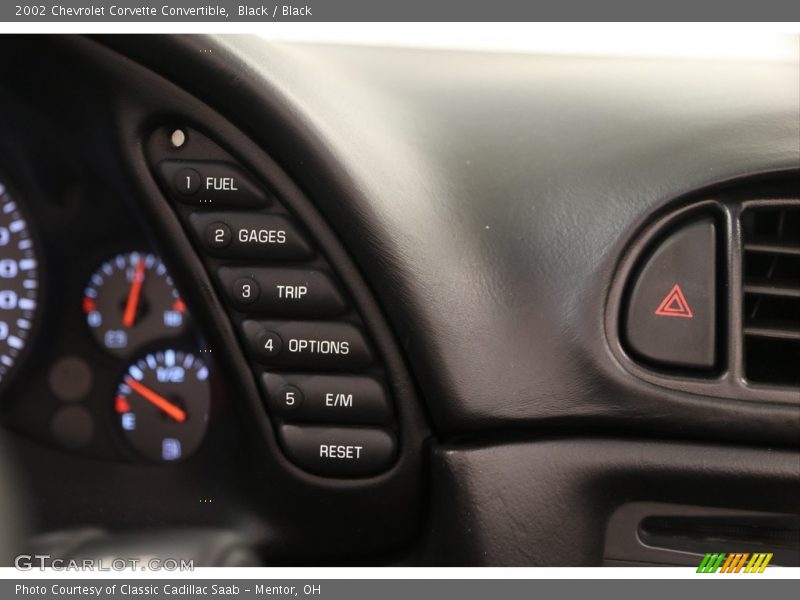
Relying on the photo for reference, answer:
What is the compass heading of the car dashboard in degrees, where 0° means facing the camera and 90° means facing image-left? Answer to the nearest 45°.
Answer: approximately 0°
